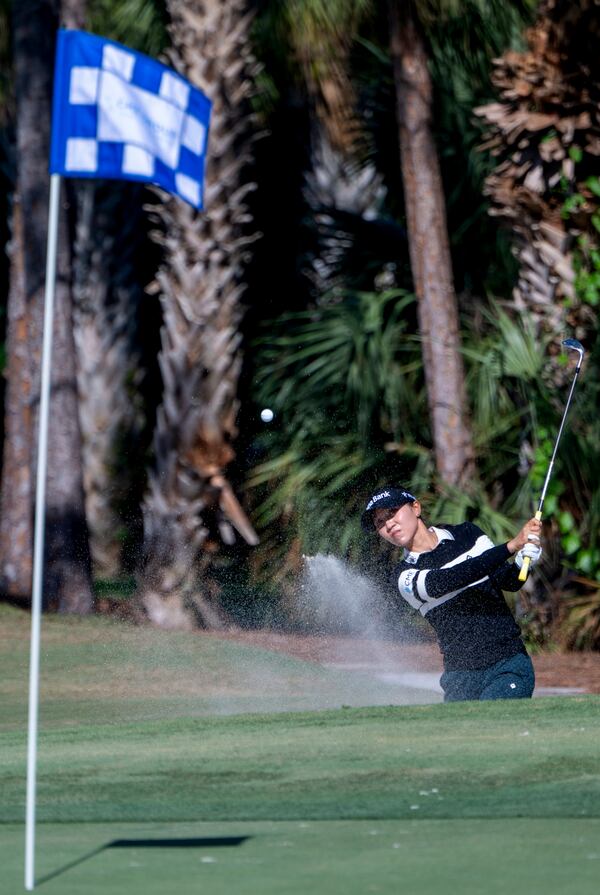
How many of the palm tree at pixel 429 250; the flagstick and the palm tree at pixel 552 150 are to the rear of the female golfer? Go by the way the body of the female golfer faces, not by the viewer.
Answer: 2

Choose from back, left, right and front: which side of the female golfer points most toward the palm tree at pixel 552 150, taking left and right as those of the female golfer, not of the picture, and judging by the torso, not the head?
back

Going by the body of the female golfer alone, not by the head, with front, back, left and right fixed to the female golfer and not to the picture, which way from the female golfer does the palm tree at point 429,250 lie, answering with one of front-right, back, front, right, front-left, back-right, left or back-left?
back

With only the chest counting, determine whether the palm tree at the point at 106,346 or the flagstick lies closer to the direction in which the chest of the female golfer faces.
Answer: the flagstick

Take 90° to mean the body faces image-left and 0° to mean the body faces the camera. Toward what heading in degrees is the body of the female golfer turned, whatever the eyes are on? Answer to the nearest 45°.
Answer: approximately 0°

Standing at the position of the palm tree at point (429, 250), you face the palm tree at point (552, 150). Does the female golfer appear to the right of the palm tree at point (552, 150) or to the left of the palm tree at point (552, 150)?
right

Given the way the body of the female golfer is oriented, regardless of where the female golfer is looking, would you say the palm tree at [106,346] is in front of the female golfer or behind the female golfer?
behind

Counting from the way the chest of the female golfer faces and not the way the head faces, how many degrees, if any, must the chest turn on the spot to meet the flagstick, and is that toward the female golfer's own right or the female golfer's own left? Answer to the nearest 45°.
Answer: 0° — they already face it
